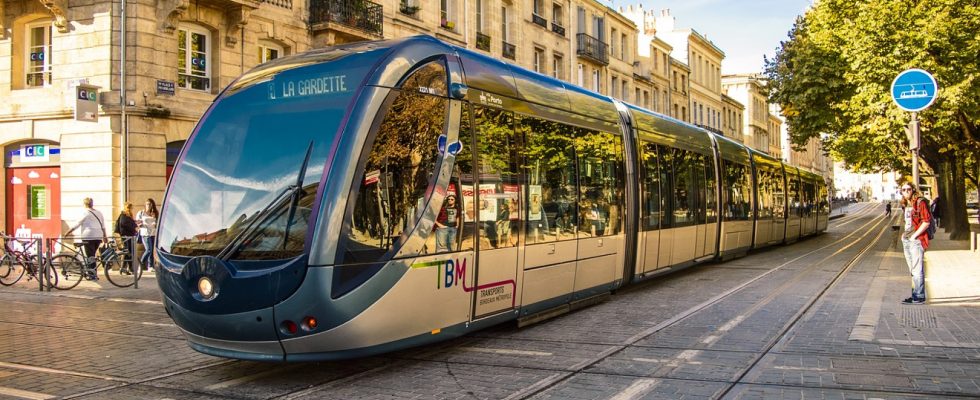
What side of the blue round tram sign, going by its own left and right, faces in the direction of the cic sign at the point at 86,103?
right

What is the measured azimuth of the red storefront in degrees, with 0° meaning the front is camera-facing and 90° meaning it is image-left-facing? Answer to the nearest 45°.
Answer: approximately 0°

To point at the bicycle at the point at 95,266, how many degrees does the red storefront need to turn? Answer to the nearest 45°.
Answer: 0° — it already faces it

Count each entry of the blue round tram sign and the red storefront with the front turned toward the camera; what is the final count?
2

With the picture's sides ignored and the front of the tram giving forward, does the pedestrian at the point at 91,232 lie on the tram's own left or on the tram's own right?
on the tram's own right

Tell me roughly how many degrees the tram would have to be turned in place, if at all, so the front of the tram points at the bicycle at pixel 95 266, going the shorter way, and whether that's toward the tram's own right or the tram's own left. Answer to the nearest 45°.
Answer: approximately 90° to the tram's own right

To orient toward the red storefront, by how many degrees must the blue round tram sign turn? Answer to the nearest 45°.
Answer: approximately 90° to its right

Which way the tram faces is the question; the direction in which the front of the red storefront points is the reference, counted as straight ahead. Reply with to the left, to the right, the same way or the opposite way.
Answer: to the right
